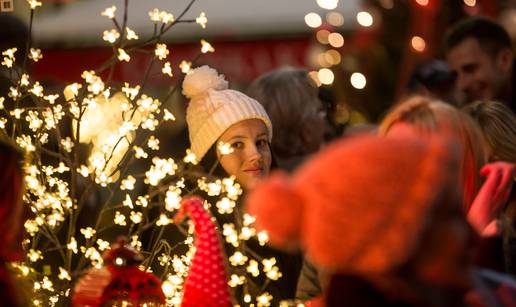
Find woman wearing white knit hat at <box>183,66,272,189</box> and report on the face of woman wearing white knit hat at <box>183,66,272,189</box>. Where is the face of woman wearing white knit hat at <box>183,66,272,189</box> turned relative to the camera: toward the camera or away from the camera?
toward the camera
